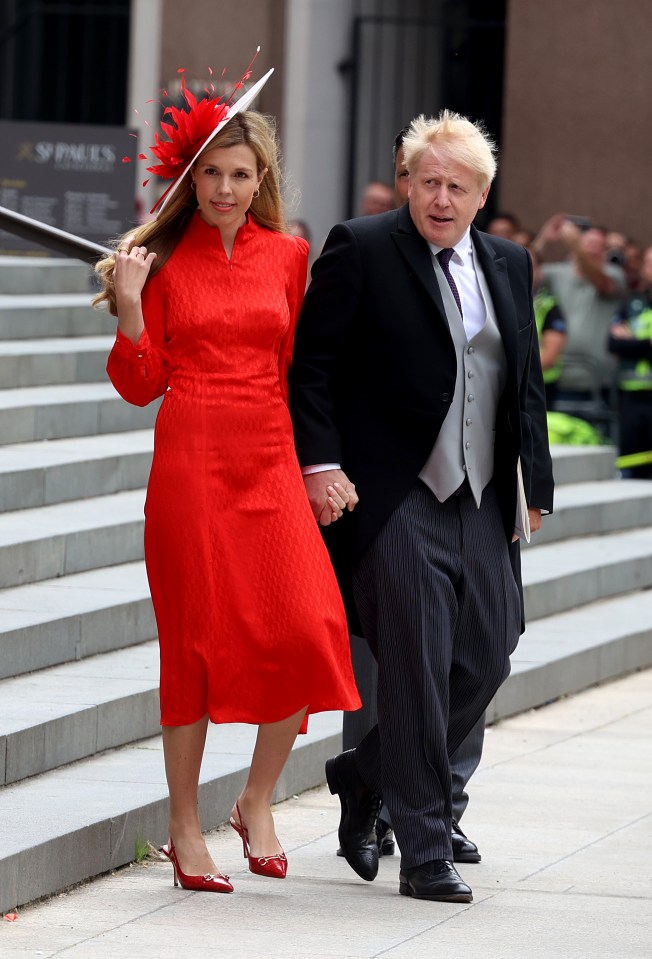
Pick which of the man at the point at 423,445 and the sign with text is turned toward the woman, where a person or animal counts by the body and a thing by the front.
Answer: the sign with text

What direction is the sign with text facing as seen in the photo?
toward the camera

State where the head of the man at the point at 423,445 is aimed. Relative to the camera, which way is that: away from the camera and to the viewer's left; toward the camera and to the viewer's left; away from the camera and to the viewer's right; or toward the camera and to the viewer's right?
toward the camera and to the viewer's left

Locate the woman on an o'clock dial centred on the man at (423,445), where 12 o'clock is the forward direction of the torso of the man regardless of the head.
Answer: The woman is roughly at 4 o'clock from the man.

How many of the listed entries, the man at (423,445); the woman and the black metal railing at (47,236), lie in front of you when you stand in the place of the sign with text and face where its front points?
3

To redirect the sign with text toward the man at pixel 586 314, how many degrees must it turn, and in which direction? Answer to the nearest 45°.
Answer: approximately 90° to its left

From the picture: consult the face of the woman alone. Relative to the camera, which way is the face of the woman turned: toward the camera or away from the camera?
toward the camera

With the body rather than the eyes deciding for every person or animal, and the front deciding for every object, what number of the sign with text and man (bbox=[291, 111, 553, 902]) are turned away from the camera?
0

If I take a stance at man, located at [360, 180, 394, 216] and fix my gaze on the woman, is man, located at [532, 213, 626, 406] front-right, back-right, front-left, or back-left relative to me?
back-left

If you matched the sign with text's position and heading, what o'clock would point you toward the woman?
The woman is roughly at 12 o'clock from the sign with text.

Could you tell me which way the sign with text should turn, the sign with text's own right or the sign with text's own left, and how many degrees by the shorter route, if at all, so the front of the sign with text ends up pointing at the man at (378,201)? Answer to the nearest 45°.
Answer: approximately 90° to the sign with text's own left

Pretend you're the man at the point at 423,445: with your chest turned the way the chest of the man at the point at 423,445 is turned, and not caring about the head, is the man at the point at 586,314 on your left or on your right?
on your left
